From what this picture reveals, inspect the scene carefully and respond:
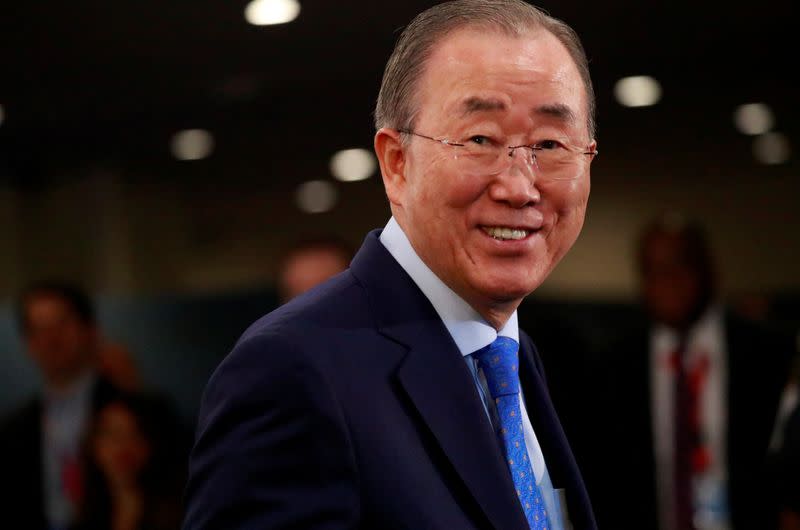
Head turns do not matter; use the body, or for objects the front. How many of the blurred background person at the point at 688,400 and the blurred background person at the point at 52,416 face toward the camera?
2

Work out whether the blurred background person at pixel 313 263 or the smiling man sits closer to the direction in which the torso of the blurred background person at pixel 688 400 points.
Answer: the smiling man

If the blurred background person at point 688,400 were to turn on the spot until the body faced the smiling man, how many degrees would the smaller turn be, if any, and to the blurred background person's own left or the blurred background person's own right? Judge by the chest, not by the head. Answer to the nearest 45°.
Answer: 0° — they already face them

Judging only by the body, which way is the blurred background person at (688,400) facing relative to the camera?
toward the camera

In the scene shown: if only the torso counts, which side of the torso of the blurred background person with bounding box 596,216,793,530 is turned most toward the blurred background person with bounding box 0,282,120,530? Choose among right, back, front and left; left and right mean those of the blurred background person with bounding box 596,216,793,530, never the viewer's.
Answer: right

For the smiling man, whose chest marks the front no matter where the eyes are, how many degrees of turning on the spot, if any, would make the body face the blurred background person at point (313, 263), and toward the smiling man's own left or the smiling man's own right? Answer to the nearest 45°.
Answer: approximately 135° to the smiling man's own left

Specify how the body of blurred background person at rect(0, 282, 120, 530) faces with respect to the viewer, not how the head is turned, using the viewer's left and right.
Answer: facing the viewer

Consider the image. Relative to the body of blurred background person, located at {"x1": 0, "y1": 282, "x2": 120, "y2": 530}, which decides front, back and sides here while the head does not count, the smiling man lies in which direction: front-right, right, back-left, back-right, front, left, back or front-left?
front

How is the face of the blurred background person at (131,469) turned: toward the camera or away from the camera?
toward the camera

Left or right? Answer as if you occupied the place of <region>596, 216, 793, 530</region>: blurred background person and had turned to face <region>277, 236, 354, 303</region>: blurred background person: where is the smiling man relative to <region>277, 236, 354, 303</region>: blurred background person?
left

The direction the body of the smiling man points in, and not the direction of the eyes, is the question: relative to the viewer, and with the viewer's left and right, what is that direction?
facing the viewer and to the right of the viewer
